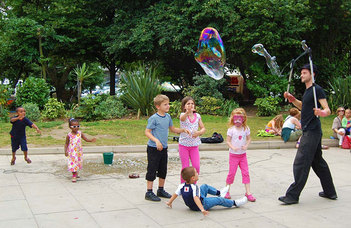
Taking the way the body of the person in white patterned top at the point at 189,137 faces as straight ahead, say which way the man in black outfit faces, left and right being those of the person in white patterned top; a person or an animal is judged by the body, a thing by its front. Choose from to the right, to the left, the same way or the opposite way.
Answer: to the right

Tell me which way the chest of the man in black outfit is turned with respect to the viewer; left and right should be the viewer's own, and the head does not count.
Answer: facing to the left of the viewer

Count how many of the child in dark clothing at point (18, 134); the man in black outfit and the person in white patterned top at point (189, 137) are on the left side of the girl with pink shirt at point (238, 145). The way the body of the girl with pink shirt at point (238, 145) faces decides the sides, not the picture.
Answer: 1

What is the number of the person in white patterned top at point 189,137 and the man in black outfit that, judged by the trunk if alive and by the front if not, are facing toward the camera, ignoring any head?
1

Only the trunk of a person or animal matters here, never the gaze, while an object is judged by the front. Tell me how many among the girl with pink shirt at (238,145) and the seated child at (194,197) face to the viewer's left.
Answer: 0

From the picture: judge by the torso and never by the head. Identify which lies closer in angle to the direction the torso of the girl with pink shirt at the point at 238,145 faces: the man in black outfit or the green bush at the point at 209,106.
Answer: the man in black outfit
